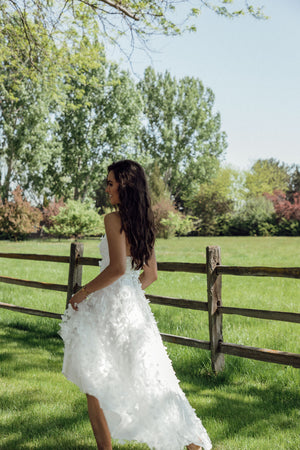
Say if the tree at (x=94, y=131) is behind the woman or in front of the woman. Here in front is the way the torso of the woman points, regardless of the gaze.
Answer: in front

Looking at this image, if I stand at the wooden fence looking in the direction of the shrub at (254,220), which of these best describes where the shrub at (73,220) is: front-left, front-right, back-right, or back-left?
front-left

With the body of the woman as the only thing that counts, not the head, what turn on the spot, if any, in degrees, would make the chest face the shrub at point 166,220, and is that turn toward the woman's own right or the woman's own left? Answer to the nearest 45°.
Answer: approximately 45° to the woman's own right

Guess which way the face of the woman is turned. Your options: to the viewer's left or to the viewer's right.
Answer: to the viewer's left

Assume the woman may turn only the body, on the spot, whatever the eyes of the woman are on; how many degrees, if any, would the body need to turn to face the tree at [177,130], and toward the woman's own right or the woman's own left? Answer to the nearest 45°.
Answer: approximately 45° to the woman's own right

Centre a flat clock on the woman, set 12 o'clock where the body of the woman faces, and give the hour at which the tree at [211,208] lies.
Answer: The tree is roughly at 2 o'clock from the woman.

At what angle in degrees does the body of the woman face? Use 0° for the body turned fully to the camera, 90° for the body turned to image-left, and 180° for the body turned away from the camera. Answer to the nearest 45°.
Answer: approximately 135°

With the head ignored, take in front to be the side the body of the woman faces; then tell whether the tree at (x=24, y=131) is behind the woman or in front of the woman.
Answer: in front

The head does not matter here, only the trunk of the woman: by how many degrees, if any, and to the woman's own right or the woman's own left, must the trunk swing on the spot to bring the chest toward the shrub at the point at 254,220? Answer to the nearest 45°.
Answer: approximately 45° to the woman's own right

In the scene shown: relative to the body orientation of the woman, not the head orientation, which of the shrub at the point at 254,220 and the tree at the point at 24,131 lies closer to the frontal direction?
the tree
